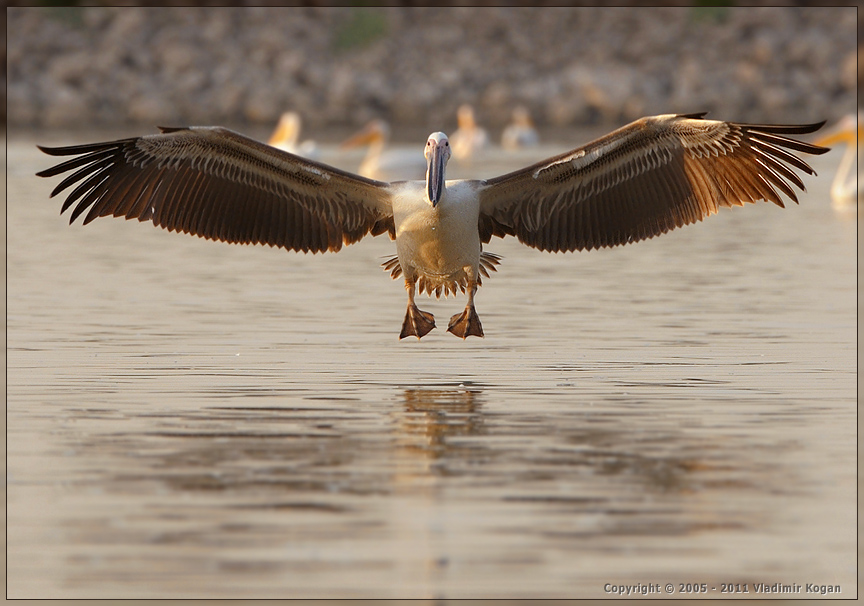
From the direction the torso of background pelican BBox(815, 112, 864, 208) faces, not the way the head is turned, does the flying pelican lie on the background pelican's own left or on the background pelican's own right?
on the background pelican's own left

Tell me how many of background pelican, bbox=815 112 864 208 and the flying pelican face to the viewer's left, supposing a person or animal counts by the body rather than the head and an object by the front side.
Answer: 1

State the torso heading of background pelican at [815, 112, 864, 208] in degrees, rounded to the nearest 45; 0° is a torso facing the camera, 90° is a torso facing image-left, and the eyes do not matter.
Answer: approximately 90°

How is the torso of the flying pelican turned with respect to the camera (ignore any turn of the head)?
toward the camera

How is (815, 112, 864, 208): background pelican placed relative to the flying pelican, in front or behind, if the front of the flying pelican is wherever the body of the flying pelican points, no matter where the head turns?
behind

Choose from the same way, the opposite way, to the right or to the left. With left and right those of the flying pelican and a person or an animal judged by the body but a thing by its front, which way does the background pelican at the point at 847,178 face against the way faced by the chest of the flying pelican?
to the right
